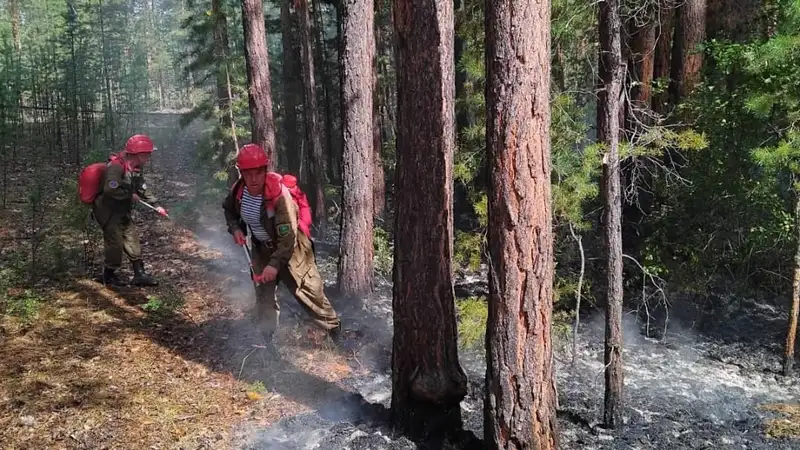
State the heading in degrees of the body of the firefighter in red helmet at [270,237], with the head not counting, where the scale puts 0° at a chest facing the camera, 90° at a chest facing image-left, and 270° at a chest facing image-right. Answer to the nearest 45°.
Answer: approximately 45°

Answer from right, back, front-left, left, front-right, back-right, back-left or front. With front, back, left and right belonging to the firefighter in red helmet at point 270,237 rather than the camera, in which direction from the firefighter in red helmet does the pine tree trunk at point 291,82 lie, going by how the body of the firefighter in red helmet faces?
back-right

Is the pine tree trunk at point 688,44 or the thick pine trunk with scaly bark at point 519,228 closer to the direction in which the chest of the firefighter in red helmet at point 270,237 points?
the thick pine trunk with scaly bark

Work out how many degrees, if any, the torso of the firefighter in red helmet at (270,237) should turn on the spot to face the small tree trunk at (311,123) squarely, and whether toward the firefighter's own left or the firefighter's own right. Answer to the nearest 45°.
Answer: approximately 135° to the firefighter's own right

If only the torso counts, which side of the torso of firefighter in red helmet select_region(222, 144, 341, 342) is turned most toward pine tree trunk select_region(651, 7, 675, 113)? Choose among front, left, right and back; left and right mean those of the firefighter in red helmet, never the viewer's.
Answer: back

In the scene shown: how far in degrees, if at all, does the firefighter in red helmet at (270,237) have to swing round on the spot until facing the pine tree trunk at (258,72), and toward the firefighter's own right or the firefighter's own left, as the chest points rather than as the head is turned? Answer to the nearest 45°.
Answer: approximately 135° to the firefighter's own right

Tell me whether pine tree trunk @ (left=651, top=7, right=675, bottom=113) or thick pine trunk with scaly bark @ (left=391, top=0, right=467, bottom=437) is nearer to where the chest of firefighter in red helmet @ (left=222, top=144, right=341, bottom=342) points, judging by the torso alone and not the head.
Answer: the thick pine trunk with scaly bark

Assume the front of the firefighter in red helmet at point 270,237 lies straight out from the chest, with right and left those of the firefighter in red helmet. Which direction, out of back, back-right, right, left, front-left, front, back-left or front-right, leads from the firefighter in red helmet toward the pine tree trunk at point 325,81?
back-right

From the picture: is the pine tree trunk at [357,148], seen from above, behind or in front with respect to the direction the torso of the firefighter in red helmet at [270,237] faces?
behind

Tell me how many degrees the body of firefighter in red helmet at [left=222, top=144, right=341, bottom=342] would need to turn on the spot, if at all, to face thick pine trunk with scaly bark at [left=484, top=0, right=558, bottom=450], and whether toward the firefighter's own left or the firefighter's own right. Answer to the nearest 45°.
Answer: approximately 90° to the firefighter's own left

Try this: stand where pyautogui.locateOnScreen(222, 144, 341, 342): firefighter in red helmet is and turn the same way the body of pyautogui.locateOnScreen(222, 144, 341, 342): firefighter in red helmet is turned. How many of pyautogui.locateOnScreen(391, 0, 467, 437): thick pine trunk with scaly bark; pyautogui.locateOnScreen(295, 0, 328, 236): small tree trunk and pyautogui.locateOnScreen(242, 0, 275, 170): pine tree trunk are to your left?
1
